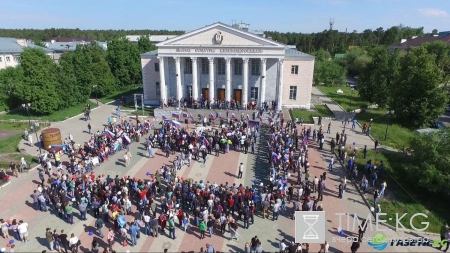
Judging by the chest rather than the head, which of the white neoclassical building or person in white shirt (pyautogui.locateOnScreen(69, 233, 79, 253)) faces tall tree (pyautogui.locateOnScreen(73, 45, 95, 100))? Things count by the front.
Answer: the person in white shirt

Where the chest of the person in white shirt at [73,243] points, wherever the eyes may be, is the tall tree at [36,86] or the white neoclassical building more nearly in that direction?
the white neoclassical building

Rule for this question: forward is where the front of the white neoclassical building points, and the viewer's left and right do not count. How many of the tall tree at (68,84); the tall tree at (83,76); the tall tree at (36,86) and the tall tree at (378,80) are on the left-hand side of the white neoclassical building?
1

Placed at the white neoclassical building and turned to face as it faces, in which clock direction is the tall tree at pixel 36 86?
The tall tree is roughly at 3 o'clock from the white neoclassical building.

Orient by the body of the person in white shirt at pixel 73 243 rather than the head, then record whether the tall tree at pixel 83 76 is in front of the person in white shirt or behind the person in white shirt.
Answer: in front

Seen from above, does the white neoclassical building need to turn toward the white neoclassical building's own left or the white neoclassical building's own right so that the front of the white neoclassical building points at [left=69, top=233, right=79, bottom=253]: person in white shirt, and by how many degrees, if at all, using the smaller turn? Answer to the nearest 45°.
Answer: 0° — it already faces them

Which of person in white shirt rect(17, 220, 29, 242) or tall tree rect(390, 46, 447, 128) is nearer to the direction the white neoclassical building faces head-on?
the person in white shirt

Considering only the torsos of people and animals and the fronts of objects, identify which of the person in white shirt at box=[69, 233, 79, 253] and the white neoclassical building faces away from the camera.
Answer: the person in white shirt

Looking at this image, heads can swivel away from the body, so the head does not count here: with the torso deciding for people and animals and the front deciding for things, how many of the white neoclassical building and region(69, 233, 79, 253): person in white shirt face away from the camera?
1

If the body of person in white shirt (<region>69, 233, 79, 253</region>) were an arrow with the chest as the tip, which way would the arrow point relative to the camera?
away from the camera

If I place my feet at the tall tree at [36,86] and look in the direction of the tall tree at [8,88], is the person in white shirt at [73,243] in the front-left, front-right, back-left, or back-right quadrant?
back-left

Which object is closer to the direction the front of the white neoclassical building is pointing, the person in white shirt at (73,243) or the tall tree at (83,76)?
the person in white shirt

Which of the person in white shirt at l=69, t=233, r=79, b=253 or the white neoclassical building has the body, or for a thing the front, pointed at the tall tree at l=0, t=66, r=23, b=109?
the person in white shirt

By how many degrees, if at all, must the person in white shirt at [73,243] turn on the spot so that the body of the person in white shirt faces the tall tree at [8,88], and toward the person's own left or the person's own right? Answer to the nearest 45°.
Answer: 0° — they already face it
